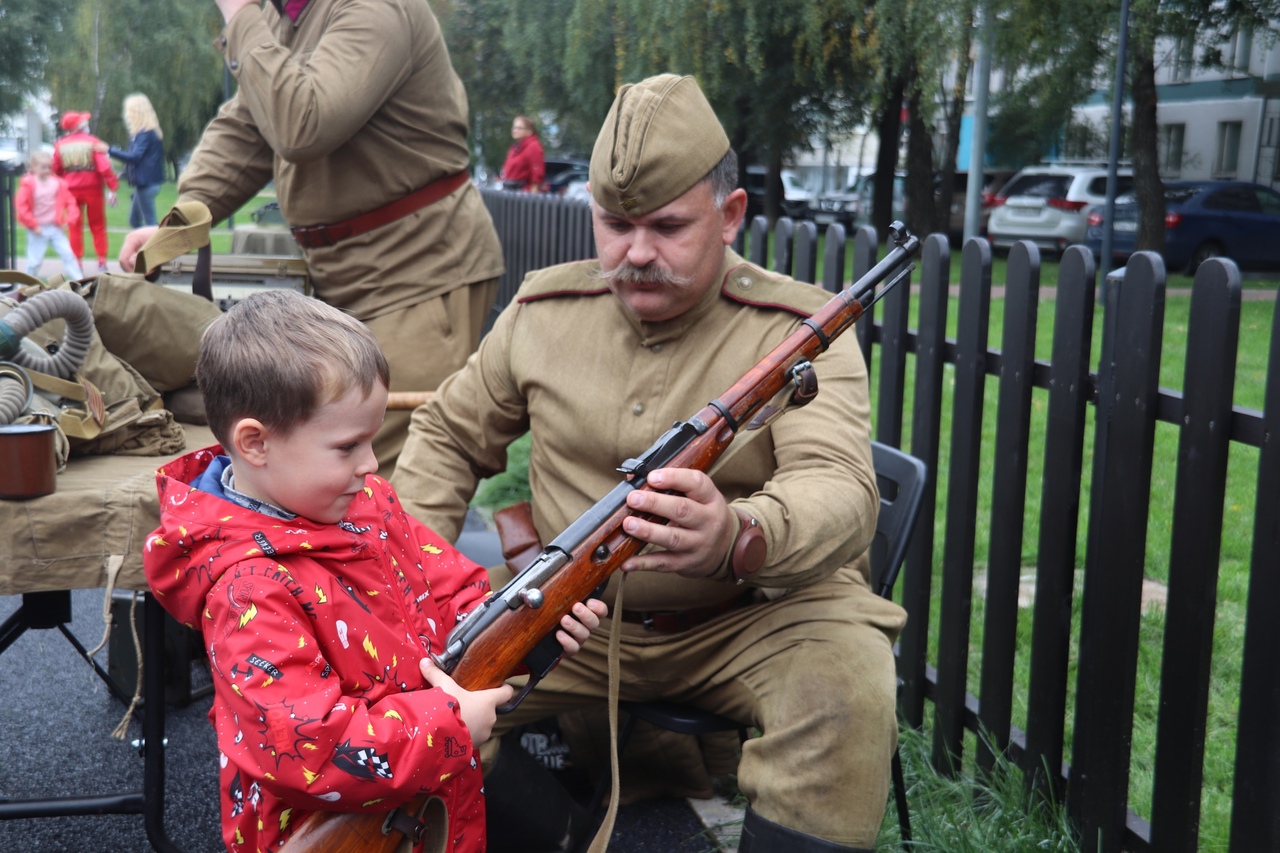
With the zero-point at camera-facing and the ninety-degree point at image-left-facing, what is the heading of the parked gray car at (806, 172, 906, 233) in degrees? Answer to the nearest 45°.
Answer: approximately 45°

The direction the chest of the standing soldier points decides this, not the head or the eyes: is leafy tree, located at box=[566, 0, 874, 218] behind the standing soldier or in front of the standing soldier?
behind

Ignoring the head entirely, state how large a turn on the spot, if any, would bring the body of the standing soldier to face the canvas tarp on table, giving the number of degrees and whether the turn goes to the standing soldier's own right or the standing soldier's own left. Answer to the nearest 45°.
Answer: approximately 45° to the standing soldier's own left

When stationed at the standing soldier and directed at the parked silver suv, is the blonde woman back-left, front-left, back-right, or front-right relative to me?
front-left

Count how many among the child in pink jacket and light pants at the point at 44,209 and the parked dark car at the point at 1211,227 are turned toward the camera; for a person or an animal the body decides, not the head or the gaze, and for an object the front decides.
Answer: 1

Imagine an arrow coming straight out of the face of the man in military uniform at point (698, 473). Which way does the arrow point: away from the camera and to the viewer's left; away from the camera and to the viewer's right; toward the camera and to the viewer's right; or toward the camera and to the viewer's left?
toward the camera and to the viewer's left

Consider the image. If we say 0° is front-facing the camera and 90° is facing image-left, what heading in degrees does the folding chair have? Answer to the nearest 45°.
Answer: approximately 45°

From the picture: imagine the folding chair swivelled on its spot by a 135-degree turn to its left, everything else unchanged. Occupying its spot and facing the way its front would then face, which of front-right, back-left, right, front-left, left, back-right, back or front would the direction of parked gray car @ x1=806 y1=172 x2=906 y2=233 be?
left

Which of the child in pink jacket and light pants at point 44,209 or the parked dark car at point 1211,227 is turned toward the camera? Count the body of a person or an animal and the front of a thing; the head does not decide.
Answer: the child in pink jacket and light pants

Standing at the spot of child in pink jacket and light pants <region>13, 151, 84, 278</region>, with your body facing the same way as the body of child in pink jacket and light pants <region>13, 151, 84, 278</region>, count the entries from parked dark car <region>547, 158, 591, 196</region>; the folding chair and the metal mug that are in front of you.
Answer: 2

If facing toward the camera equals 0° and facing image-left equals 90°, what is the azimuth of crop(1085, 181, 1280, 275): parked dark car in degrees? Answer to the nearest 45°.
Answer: approximately 225°

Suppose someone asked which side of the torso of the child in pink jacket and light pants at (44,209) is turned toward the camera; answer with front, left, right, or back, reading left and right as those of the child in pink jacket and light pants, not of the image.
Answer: front

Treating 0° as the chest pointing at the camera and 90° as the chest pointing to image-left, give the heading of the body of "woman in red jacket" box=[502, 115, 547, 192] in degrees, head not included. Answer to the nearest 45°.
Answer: approximately 45°

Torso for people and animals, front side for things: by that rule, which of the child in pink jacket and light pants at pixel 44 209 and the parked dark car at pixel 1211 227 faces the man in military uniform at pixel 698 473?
the child in pink jacket and light pants

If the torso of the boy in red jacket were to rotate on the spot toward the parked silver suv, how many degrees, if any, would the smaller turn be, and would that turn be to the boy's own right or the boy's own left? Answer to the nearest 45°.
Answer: approximately 90° to the boy's own left

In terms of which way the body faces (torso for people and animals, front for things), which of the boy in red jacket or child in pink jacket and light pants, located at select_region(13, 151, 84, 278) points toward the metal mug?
the child in pink jacket and light pants

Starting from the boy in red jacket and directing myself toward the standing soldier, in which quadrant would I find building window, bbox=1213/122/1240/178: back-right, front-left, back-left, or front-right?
front-right
